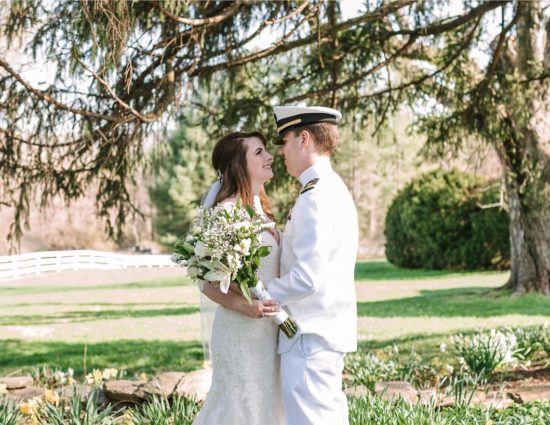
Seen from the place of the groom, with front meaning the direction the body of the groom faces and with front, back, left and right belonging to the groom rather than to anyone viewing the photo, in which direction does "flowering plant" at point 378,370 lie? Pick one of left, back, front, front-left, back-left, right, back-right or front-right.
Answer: right

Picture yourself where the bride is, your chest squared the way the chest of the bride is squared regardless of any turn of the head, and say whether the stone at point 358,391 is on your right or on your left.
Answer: on your left

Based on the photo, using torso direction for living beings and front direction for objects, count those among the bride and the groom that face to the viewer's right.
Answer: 1

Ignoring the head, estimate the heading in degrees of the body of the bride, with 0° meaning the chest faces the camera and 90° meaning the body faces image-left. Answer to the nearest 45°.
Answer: approximately 270°

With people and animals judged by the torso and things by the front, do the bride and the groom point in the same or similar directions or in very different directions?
very different directions

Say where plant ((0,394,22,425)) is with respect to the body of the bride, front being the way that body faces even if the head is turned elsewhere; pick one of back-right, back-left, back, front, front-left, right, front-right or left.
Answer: back-left

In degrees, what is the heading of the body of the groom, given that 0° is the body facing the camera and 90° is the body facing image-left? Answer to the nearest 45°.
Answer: approximately 90°

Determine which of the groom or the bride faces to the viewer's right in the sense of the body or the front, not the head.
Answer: the bride

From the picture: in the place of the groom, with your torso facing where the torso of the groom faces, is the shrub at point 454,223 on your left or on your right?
on your right

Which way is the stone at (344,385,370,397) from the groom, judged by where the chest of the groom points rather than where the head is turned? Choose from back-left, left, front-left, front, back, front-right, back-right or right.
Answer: right

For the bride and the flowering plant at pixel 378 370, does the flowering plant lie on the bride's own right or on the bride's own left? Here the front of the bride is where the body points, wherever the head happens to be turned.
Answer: on the bride's own left

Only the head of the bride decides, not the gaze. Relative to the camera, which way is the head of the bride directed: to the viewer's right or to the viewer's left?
to the viewer's right

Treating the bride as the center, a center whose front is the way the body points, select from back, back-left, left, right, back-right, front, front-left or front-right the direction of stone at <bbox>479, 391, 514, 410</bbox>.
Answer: front-left

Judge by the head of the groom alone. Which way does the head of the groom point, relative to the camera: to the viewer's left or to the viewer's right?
to the viewer's left

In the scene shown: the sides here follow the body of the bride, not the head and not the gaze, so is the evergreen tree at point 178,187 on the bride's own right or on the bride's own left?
on the bride's own left
